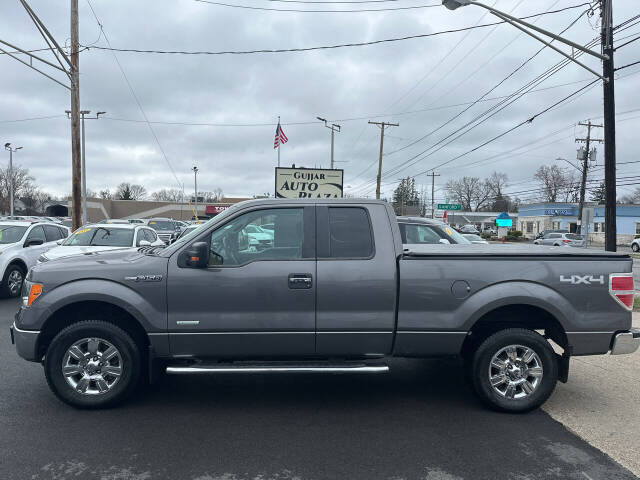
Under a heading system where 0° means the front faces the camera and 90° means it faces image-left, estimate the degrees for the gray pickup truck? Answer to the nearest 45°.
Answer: approximately 90°

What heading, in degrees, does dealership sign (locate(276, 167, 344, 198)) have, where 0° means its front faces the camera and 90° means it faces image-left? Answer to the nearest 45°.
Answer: approximately 0°

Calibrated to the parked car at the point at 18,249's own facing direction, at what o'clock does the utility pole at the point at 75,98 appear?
The utility pole is roughly at 5 o'clock from the parked car.

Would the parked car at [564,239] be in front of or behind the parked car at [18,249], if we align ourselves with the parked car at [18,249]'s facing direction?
behind

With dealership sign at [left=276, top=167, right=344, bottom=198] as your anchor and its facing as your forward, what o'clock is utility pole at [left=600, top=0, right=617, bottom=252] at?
The utility pole is roughly at 10 o'clock from the dealership sign.

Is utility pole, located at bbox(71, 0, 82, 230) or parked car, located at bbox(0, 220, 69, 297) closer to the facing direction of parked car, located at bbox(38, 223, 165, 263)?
the parked car

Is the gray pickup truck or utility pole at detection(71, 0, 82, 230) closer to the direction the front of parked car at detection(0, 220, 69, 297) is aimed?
the gray pickup truck
